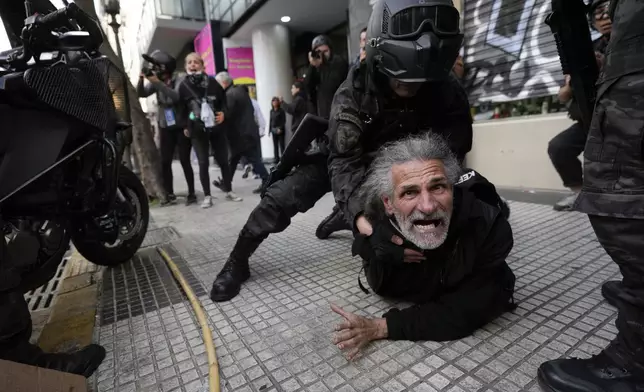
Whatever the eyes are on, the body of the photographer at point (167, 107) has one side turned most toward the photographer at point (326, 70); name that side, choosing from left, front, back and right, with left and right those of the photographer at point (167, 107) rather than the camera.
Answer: left

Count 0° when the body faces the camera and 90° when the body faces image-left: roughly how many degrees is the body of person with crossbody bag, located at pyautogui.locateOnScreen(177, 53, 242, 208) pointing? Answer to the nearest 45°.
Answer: approximately 0°

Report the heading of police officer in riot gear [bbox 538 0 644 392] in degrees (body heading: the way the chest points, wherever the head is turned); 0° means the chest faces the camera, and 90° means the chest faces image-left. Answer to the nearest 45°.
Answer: approximately 90°

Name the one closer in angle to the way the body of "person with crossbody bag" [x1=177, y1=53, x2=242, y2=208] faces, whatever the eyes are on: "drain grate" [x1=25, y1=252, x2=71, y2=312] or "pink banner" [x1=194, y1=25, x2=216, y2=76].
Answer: the drain grate

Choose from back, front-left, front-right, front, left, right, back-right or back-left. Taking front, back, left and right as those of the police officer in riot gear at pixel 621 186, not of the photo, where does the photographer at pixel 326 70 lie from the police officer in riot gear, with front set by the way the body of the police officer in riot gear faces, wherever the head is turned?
front-right
